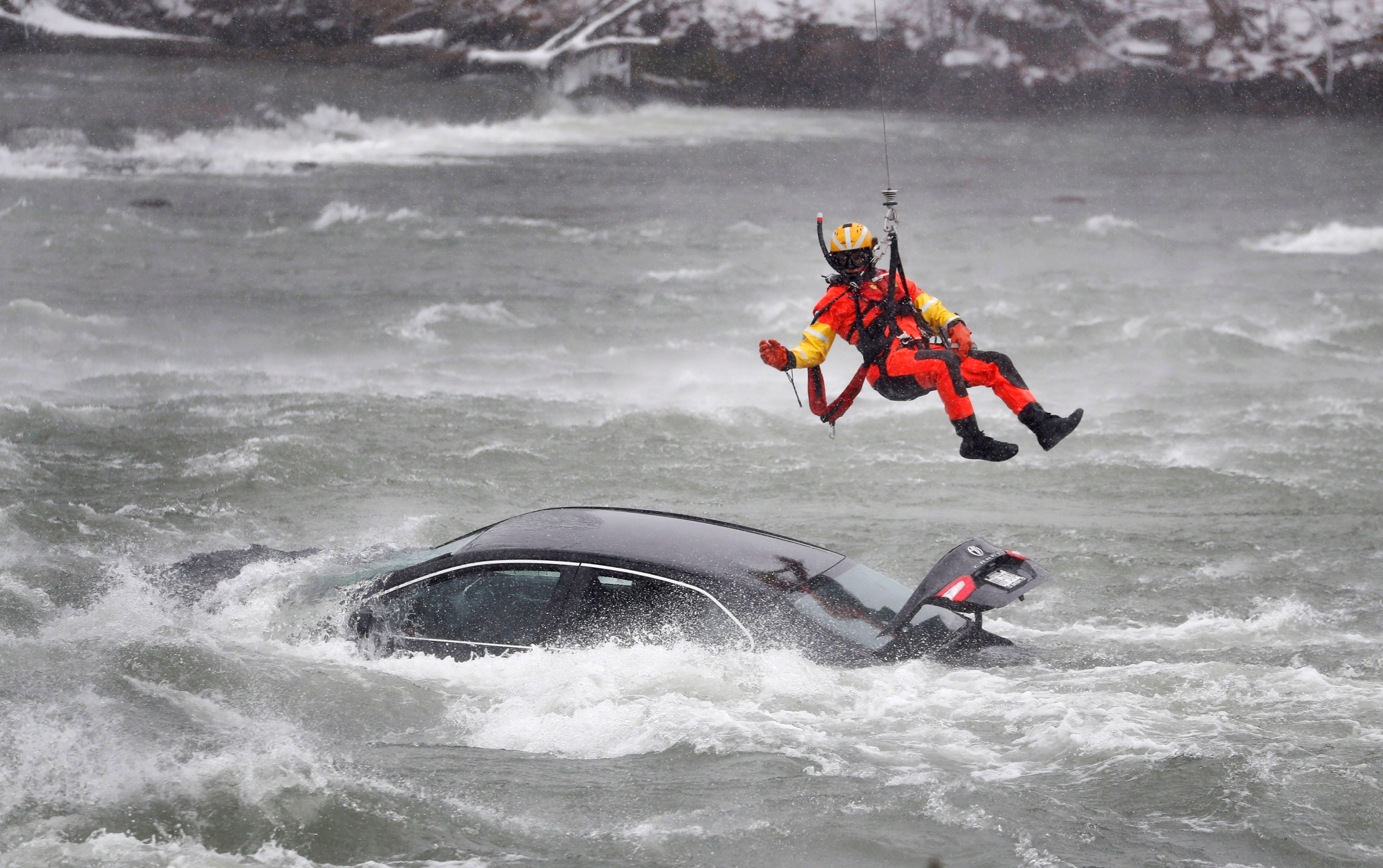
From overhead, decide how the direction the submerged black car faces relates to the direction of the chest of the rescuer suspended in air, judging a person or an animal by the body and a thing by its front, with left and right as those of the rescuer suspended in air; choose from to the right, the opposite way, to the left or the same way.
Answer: the opposite way

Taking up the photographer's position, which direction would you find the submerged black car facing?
facing away from the viewer and to the left of the viewer

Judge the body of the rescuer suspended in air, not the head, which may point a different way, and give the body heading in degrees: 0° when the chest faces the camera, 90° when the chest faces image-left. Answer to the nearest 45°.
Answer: approximately 315°

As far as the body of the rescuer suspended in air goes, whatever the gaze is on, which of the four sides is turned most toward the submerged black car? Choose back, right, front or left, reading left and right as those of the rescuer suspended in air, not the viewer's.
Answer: right
